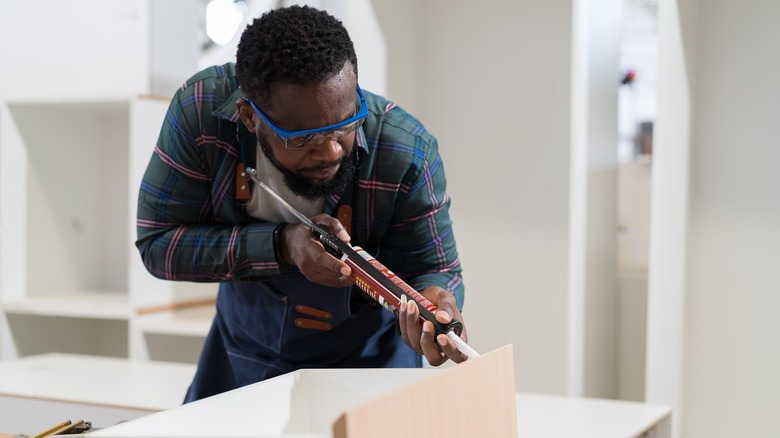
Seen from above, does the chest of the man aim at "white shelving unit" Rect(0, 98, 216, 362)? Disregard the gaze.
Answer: no

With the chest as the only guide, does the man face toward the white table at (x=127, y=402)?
no

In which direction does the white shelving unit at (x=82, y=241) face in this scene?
toward the camera

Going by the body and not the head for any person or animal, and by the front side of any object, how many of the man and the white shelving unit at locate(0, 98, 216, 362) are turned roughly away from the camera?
0

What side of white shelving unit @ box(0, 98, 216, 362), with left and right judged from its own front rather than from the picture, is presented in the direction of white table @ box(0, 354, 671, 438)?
front

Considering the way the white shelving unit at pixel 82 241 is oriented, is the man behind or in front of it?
in front

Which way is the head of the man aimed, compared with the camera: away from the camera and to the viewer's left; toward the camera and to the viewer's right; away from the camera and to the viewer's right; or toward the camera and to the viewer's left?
toward the camera and to the viewer's right

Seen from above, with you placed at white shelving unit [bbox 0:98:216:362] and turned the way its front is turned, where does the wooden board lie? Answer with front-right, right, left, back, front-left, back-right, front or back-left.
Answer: front
